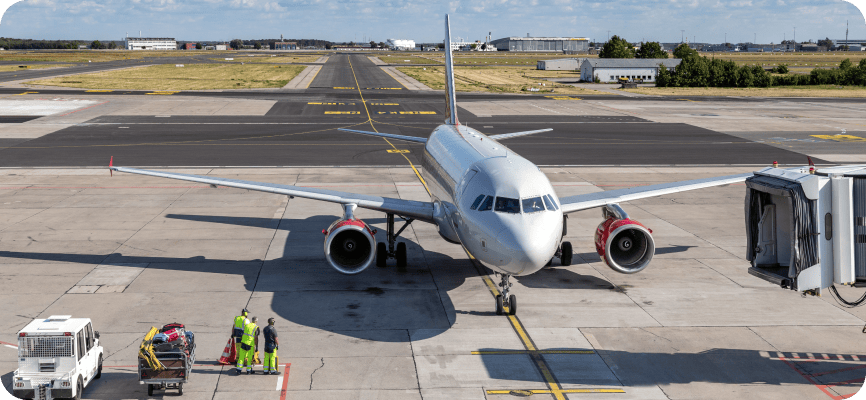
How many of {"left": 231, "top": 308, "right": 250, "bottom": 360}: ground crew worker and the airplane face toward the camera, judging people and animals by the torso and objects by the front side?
1

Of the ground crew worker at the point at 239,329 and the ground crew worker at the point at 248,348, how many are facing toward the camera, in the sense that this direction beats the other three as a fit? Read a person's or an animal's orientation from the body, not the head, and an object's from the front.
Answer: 0

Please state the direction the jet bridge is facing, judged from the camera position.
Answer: facing the viewer and to the left of the viewer

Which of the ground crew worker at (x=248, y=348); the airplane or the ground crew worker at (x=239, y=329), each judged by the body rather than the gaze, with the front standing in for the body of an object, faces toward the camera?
the airplane

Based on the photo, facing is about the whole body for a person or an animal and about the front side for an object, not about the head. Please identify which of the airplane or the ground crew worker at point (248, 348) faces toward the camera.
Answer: the airplane

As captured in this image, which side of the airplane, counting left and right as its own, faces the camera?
front

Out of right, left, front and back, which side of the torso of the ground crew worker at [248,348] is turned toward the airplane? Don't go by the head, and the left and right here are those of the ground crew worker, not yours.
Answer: front

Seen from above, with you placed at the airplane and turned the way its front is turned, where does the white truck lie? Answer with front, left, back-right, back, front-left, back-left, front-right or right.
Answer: front-right

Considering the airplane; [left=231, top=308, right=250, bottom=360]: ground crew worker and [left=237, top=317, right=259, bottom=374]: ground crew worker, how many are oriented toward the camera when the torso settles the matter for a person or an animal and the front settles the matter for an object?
1

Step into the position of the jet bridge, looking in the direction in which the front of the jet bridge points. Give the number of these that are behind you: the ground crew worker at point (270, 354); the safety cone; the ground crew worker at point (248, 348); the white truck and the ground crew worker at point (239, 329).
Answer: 0
